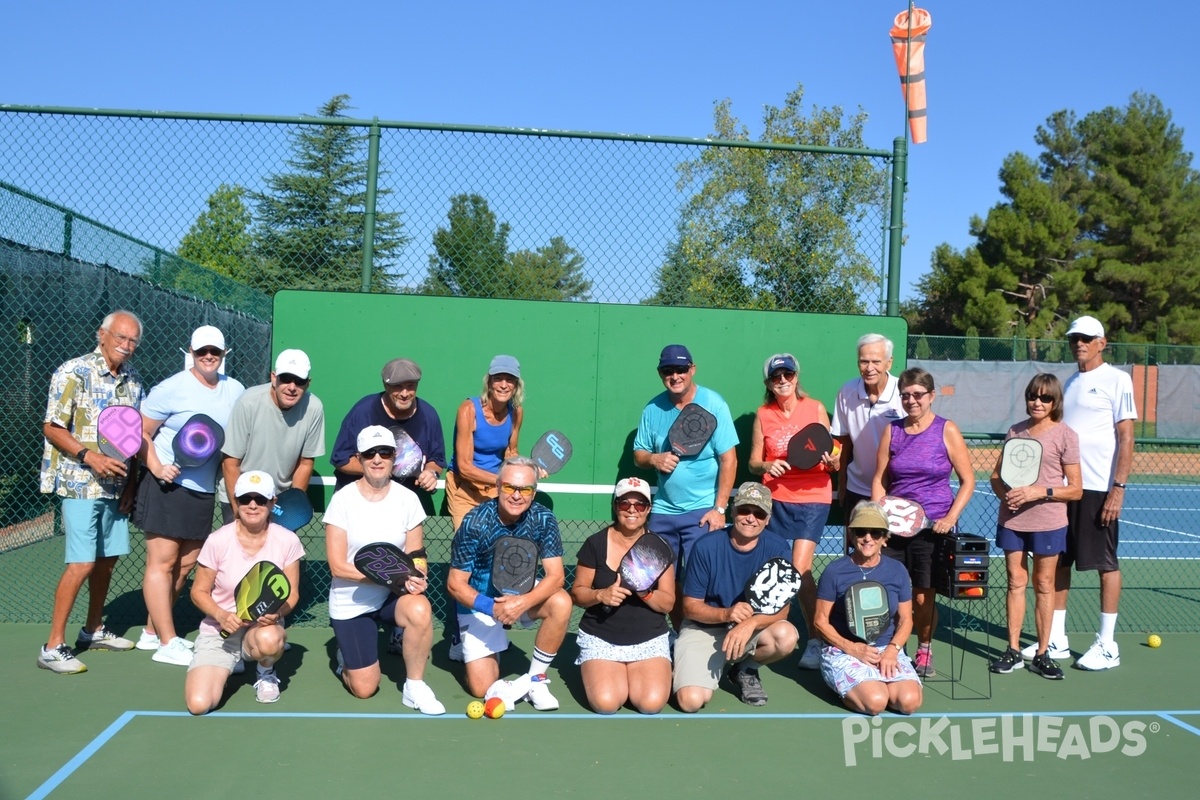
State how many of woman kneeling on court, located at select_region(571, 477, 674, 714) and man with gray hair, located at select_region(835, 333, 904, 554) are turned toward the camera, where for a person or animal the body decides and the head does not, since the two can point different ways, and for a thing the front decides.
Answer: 2

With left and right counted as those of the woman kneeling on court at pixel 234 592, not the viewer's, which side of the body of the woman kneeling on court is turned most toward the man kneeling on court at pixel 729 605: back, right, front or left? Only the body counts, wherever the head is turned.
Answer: left

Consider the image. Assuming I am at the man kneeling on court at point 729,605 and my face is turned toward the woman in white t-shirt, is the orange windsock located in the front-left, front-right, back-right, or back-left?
back-right

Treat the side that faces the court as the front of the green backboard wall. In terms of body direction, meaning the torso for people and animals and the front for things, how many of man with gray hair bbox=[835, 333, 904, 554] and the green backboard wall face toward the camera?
2

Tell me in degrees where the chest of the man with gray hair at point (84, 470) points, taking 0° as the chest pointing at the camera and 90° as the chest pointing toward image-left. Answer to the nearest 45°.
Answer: approximately 315°

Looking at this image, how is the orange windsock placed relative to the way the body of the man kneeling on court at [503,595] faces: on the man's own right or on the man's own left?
on the man's own left

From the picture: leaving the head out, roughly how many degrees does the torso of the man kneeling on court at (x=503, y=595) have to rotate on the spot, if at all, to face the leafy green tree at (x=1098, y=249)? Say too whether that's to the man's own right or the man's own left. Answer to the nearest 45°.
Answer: approximately 135° to the man's own left
